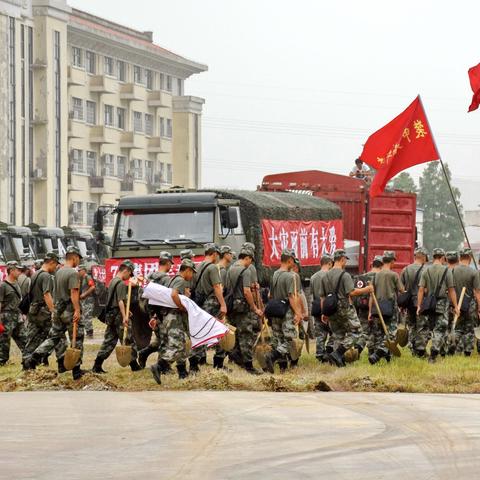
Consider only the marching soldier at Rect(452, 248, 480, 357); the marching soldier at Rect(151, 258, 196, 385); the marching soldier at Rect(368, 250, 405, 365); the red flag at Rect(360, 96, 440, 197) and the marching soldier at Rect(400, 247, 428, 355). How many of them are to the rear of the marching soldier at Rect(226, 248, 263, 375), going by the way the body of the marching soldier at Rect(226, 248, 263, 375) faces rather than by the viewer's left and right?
1

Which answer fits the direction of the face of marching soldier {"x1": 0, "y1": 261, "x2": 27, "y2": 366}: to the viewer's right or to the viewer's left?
to the viewer's right

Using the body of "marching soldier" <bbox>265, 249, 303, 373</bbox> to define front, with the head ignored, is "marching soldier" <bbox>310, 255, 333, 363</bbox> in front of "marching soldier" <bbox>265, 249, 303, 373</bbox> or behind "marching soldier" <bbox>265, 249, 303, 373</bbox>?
in front

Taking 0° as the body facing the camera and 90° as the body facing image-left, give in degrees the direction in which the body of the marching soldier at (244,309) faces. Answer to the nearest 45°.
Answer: approximately 225°

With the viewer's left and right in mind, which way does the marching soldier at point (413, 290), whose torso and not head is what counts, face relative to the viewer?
facing away from the viewer and to the right of the viewer

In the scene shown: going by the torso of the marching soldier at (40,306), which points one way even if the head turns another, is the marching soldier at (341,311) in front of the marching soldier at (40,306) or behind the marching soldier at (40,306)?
in front

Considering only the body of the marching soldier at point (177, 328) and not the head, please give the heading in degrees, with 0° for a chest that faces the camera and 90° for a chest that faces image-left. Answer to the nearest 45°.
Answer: approximately 270°
